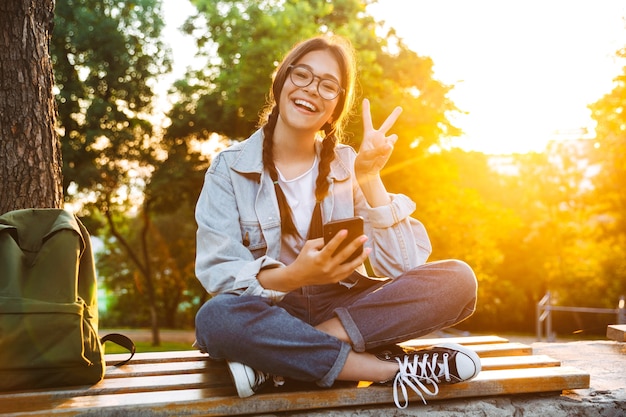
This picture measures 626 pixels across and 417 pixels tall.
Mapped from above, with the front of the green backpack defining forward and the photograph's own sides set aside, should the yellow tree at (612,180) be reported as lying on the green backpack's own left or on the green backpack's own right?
on the green backpack's own left

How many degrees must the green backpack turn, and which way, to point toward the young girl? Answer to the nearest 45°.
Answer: approximately 90° to its left

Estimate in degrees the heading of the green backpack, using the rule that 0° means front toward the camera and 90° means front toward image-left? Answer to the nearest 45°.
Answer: approximately 0°

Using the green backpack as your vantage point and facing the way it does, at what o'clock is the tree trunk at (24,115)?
The tree trunk is roughly at 6 o'clock from the green backpack.

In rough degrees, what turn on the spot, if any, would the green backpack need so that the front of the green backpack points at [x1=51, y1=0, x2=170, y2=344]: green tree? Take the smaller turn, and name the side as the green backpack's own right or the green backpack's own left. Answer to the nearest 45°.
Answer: approximately 180°

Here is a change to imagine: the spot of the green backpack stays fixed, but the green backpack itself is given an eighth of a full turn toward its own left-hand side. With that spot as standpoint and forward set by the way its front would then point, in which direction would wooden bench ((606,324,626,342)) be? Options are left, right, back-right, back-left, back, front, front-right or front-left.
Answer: front-left

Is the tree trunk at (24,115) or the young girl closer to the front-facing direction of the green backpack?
the young girl

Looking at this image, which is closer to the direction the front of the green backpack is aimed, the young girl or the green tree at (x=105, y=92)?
the young girl
